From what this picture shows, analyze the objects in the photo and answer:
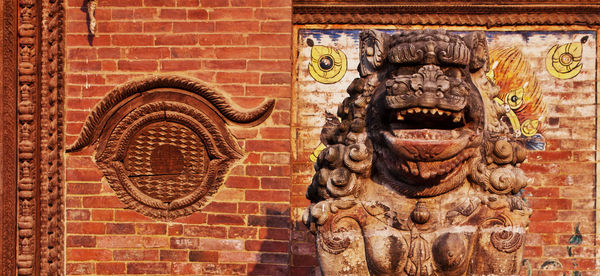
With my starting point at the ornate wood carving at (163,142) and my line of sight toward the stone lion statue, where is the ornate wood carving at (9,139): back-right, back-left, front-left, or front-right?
back-right

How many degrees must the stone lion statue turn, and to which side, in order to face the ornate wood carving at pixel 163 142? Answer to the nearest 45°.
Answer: approximately 135° to its right

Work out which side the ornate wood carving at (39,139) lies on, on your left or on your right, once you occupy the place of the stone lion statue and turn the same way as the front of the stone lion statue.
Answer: on your right

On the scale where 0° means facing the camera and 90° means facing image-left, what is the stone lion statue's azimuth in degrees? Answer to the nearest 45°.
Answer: approximately 0°

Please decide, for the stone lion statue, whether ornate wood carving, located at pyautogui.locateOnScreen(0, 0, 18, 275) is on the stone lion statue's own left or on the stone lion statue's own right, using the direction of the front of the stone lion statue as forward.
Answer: on the stone lion statue's own right

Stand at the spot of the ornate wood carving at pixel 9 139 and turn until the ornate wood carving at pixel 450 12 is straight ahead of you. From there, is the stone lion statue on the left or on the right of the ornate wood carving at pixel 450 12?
right

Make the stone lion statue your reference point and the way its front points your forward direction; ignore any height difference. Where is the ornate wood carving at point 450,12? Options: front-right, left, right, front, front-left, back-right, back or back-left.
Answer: back
